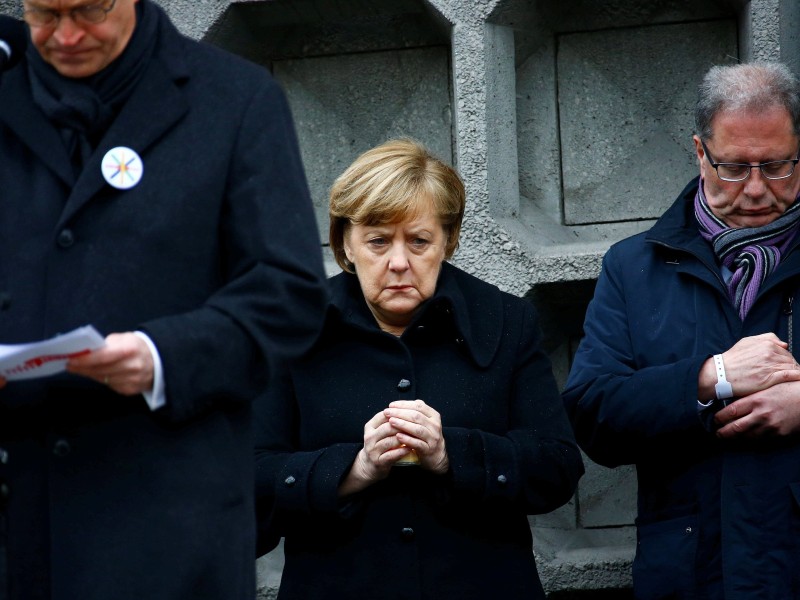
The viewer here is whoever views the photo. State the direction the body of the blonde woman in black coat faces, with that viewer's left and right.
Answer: facing the viewer

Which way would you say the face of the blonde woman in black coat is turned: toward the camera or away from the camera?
toward the camera

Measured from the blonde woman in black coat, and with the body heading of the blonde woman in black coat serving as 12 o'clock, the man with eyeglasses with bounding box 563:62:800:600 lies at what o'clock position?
The man with eyeglasses is roughly at 9 o'clock from the blonde woman in black coat.

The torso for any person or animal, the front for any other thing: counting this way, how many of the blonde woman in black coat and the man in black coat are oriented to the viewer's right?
0

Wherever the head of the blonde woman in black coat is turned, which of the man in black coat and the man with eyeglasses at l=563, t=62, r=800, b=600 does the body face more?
the man in black coat

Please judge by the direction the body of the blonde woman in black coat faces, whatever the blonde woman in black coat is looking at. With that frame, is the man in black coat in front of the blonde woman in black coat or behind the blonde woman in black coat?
in front

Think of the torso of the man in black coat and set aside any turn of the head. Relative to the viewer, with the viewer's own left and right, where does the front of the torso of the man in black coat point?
facing the viewer and to the left of the viewer

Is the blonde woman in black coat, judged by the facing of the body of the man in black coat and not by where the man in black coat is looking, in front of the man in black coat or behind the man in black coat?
behind
